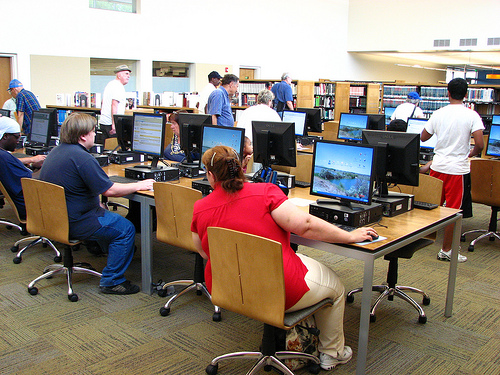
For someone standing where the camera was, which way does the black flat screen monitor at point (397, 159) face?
facing away from the viewer and to the right of the viewer

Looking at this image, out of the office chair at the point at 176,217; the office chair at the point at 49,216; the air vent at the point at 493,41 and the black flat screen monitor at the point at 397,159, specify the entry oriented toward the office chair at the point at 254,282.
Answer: the air vent

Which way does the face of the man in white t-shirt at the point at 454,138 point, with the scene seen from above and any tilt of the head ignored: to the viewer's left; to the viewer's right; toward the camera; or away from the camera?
away from the camera

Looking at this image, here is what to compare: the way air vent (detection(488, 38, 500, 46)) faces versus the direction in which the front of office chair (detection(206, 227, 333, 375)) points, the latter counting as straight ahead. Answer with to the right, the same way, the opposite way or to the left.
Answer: the opposite way

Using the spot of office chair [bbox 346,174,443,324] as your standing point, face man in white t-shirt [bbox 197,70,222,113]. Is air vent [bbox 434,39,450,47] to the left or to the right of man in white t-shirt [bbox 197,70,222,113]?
right

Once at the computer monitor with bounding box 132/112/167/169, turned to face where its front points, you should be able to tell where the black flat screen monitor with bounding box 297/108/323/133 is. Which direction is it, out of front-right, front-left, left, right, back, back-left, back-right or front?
back

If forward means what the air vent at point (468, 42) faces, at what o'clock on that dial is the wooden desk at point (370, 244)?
The wooden desk is roughly at 12 o'clock from the air vent.

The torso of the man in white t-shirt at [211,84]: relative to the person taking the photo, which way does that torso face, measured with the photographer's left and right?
facing to the right of the viewer

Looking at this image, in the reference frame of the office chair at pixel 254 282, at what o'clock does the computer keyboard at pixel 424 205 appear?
The computer keyboard is roughly at 12 o'clock from the office chair.

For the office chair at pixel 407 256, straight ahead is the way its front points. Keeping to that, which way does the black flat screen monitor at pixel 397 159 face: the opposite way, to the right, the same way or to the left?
the opposite way
